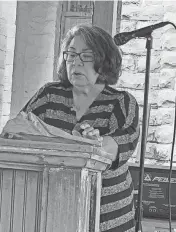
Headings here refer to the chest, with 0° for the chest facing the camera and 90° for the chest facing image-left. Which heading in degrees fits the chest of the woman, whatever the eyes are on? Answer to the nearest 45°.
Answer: approximately 45°

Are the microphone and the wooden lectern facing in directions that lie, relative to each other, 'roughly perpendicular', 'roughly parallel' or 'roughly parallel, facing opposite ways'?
roughly perpendicular

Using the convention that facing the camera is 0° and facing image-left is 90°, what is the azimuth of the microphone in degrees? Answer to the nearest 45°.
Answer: approximately 90°
